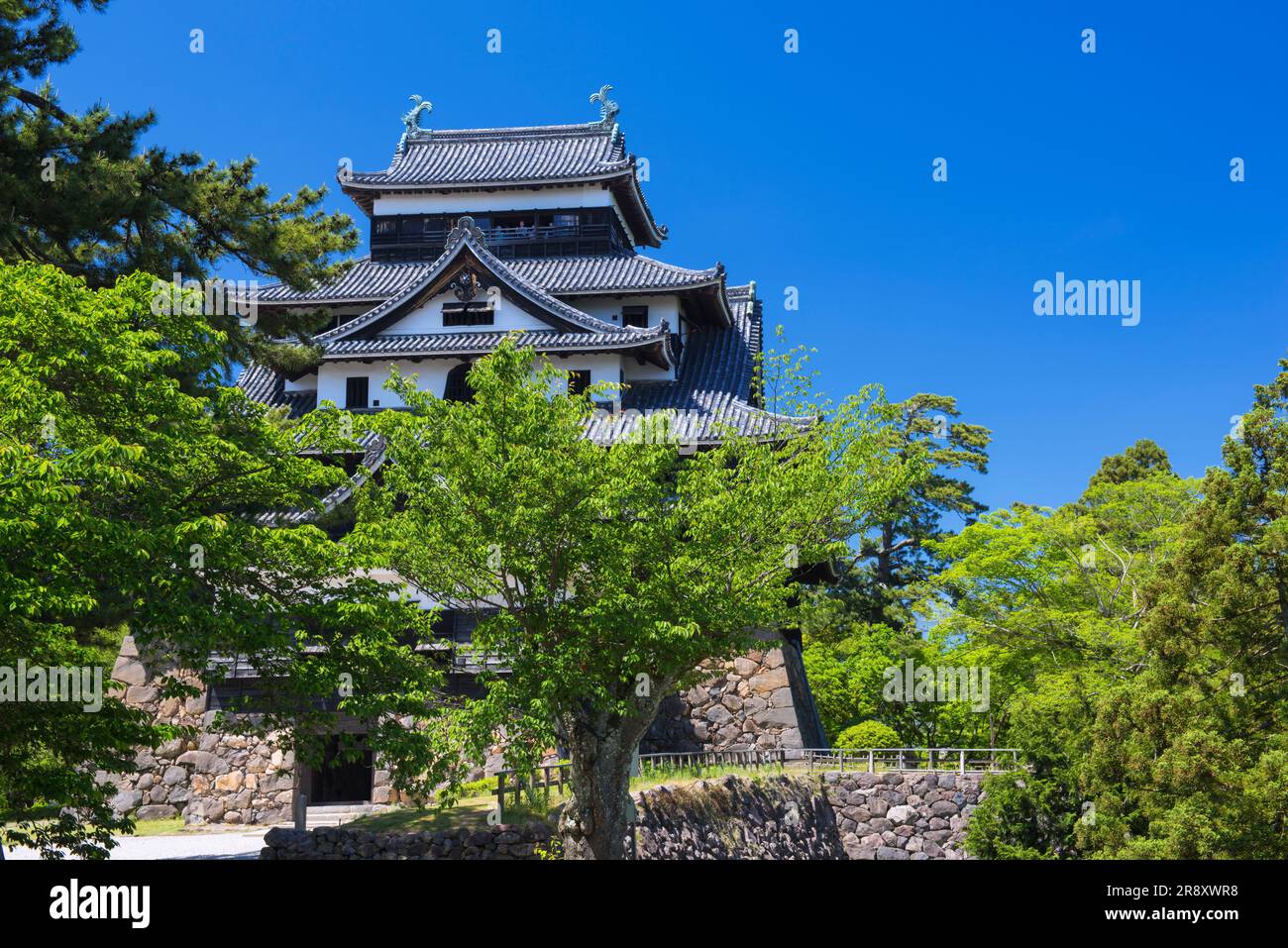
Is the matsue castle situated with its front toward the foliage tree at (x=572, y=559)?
yes

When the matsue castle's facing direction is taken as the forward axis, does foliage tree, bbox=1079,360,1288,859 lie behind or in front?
in front

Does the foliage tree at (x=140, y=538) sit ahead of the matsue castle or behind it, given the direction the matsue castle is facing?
ahead

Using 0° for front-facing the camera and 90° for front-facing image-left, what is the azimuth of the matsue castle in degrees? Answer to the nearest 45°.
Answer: approximately 0°
